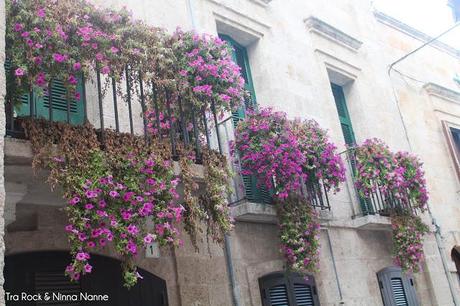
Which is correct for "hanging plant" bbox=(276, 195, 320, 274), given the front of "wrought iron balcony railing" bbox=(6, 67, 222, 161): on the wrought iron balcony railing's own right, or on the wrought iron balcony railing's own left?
on the wrought iron balcony railing's own left

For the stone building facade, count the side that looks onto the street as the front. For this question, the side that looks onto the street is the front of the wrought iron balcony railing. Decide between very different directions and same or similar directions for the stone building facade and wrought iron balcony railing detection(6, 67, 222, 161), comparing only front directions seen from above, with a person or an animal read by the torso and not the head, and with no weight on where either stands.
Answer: same or similar directions

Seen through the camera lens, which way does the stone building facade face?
facing the viewer and to the right of the viewer

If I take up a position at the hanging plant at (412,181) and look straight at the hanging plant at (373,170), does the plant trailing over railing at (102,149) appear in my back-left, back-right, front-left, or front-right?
front-left

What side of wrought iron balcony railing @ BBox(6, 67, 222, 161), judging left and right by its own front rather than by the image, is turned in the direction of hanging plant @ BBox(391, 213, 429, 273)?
left
